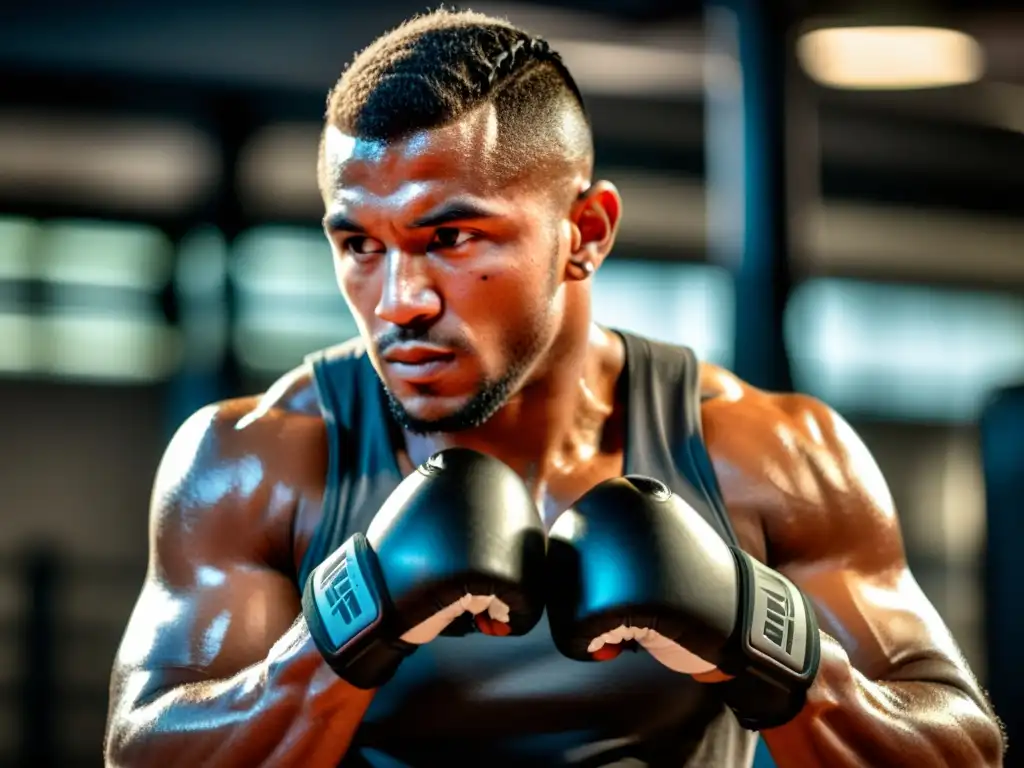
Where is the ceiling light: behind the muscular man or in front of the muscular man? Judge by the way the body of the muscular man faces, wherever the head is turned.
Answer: behind

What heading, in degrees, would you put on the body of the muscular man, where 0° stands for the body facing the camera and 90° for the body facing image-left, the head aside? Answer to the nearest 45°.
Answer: approximately 0°
